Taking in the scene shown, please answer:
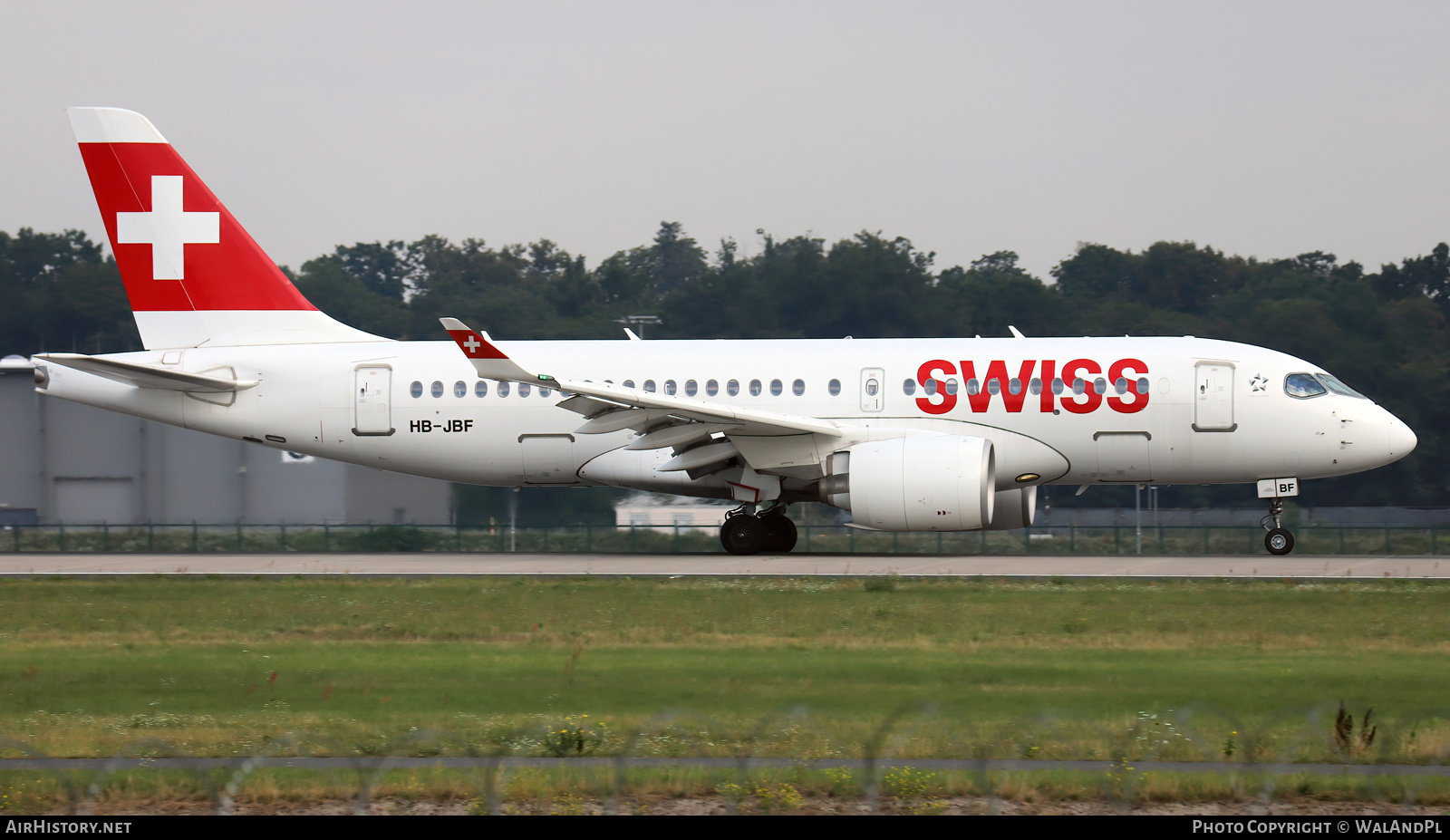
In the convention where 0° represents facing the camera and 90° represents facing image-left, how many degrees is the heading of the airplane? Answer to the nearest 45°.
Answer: approximately 270°

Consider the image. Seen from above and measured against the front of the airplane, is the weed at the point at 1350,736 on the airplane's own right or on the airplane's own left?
on the airplane's own right

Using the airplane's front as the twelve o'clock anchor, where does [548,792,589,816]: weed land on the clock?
The weed is roughly at 3 o'clock from the airplane.

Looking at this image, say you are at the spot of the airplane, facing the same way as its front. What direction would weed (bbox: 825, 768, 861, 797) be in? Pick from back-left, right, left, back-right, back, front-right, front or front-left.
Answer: right

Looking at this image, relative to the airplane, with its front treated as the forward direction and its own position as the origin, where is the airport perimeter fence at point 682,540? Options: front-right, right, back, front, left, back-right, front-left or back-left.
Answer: left

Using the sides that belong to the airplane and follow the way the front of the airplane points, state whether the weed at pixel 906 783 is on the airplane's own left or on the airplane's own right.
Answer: on the airplane's own right

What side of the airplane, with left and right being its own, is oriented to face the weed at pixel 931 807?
right

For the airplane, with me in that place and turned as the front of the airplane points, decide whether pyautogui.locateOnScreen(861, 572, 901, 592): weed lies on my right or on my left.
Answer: on my right

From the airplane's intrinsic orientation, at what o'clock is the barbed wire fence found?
The barbed wire fence is roughly at 3 o'clock from the airplane.

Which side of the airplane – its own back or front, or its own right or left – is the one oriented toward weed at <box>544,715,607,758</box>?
right
